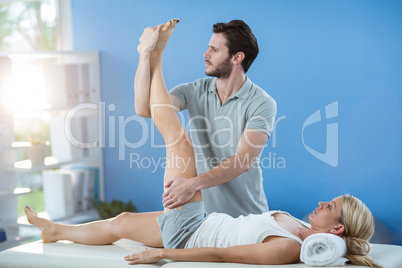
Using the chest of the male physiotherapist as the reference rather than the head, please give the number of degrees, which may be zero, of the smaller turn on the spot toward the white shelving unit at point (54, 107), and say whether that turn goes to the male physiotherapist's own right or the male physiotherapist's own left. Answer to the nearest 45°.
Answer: approximately 90° to the male physiotherapist's own right

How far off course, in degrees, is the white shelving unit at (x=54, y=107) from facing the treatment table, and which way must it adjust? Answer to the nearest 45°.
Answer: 0° — it already faces it

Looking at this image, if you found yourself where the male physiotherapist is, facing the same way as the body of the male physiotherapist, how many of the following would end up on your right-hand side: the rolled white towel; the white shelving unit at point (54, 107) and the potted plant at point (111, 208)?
2

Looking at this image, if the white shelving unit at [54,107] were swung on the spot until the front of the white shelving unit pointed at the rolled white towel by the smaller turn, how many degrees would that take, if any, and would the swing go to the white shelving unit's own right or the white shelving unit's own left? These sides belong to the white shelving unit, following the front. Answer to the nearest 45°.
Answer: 0° — it already faces it

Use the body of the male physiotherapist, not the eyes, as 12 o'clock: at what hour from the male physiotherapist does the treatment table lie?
The treatment table is roughly at 12 o'clock from the male physiotherapist.

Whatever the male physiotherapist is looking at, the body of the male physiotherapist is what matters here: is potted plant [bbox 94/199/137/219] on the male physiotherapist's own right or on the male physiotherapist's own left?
on the male physiotherapist's own right

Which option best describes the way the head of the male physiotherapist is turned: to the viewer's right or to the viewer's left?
to the viewer's left

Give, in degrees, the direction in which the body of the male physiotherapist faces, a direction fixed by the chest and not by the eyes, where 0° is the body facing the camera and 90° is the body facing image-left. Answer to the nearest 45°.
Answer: approximately 45°
